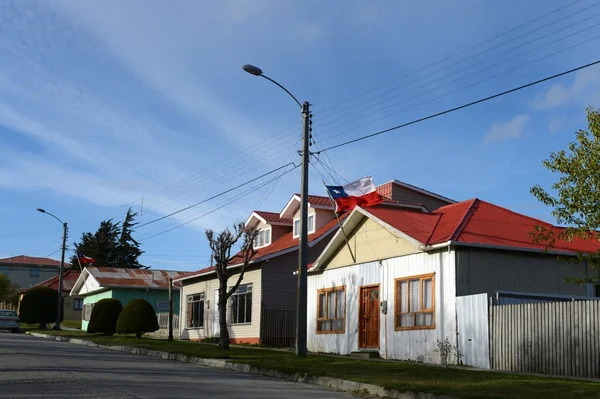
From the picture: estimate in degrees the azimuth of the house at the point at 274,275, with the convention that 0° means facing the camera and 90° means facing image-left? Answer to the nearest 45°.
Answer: approximately 45°

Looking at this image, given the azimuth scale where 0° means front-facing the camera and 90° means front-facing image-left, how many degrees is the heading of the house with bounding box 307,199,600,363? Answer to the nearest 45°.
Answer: approximately 45°

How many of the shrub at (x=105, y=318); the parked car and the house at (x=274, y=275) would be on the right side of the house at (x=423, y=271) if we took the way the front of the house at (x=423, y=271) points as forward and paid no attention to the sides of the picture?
3

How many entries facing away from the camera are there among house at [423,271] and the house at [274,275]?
0

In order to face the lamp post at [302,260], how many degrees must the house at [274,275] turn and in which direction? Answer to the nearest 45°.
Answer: approximately 45° to its left

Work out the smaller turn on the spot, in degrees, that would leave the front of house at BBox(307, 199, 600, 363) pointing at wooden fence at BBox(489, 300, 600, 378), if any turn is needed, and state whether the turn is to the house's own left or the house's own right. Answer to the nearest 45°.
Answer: approximately 90° to the house's own left

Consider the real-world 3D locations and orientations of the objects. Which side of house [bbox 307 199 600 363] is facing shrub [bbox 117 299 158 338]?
right

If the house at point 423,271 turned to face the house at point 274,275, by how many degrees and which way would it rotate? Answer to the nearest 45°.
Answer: approximately 90° to its right

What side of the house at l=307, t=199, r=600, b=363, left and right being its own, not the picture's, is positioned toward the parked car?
right

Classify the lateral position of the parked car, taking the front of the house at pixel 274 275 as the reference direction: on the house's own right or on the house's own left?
on the house's own right
